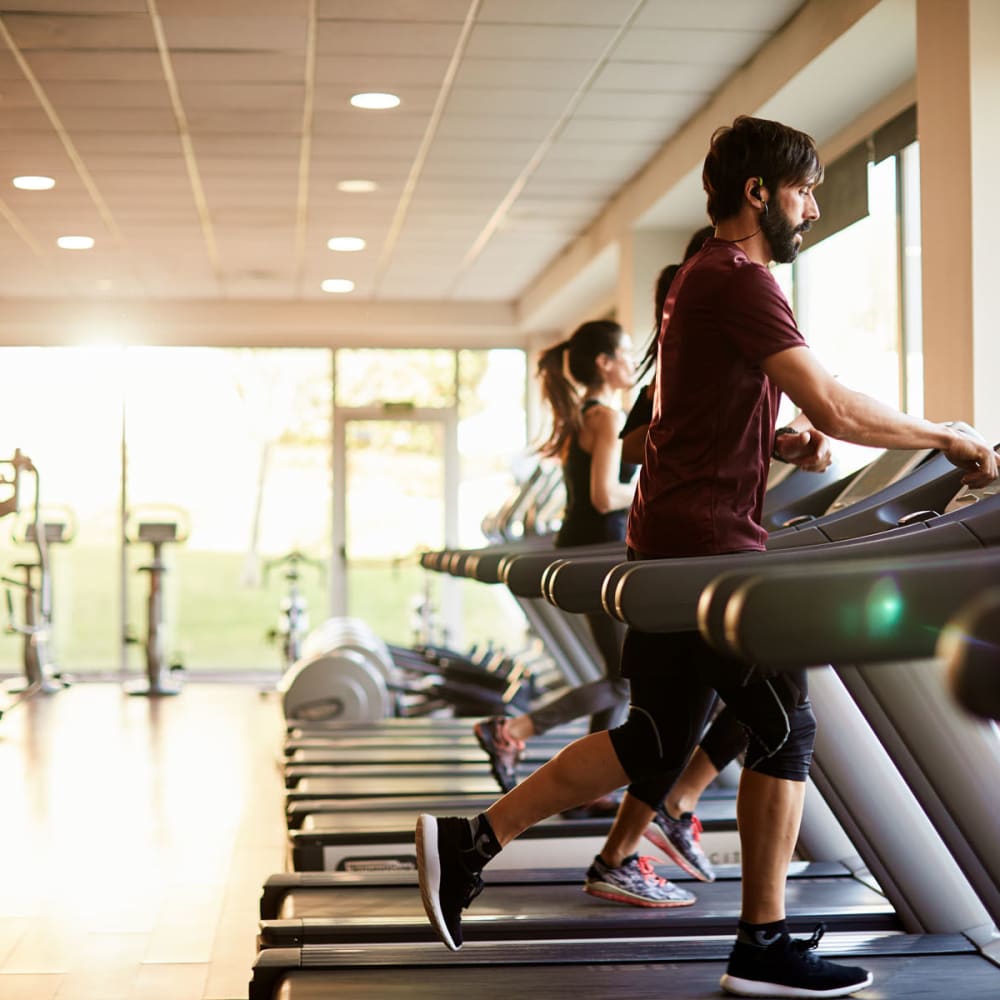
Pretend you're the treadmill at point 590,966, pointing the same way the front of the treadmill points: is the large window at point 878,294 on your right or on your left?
on your left

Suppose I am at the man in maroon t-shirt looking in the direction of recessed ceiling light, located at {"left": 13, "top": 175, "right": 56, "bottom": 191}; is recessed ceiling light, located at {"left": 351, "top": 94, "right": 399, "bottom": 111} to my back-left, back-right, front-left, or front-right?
front-right

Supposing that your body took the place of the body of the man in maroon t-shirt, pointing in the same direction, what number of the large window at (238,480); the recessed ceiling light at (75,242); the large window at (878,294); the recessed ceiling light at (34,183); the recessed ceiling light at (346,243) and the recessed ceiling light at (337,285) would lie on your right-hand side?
0

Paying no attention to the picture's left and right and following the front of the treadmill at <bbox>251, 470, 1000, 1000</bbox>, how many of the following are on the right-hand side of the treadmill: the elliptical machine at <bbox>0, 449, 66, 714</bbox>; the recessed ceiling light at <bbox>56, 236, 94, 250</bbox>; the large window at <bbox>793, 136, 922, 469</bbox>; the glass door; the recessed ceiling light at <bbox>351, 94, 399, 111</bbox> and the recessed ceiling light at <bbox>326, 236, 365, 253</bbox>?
0

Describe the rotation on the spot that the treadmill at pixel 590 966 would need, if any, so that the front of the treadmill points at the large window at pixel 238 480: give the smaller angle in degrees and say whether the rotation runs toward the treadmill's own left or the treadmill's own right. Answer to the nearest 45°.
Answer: approximately 90° to the treadmill's own left

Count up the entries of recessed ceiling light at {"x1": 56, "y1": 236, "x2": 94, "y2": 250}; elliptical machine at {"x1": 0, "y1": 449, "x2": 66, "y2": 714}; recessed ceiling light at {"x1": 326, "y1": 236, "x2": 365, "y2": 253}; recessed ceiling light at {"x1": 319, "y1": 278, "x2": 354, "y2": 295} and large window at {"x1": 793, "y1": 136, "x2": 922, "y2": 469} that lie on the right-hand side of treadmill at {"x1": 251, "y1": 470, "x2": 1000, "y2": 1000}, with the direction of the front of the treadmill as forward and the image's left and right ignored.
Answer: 0

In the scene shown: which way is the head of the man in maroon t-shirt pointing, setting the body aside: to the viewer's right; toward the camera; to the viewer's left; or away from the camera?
to the viewer's right

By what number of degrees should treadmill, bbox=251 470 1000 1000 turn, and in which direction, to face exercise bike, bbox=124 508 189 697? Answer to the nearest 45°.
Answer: approximately 135° to its left

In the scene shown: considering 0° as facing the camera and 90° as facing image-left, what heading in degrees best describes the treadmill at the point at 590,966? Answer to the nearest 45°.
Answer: approximately 270°

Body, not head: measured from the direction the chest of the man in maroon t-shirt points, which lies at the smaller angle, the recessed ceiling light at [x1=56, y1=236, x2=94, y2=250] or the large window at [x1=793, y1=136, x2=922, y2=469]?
the large window

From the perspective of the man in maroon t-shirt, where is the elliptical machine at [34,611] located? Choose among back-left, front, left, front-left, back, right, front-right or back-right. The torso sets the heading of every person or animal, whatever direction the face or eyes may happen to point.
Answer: back-left

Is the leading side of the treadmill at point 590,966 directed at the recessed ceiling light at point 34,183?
no

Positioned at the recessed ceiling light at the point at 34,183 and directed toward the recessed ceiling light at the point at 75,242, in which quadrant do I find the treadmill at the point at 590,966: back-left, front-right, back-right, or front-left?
back-right

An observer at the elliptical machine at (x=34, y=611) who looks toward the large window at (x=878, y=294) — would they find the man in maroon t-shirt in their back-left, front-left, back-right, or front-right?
front-right

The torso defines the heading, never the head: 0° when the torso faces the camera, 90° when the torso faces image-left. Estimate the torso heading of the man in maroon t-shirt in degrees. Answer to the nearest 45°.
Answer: approximately 270°
